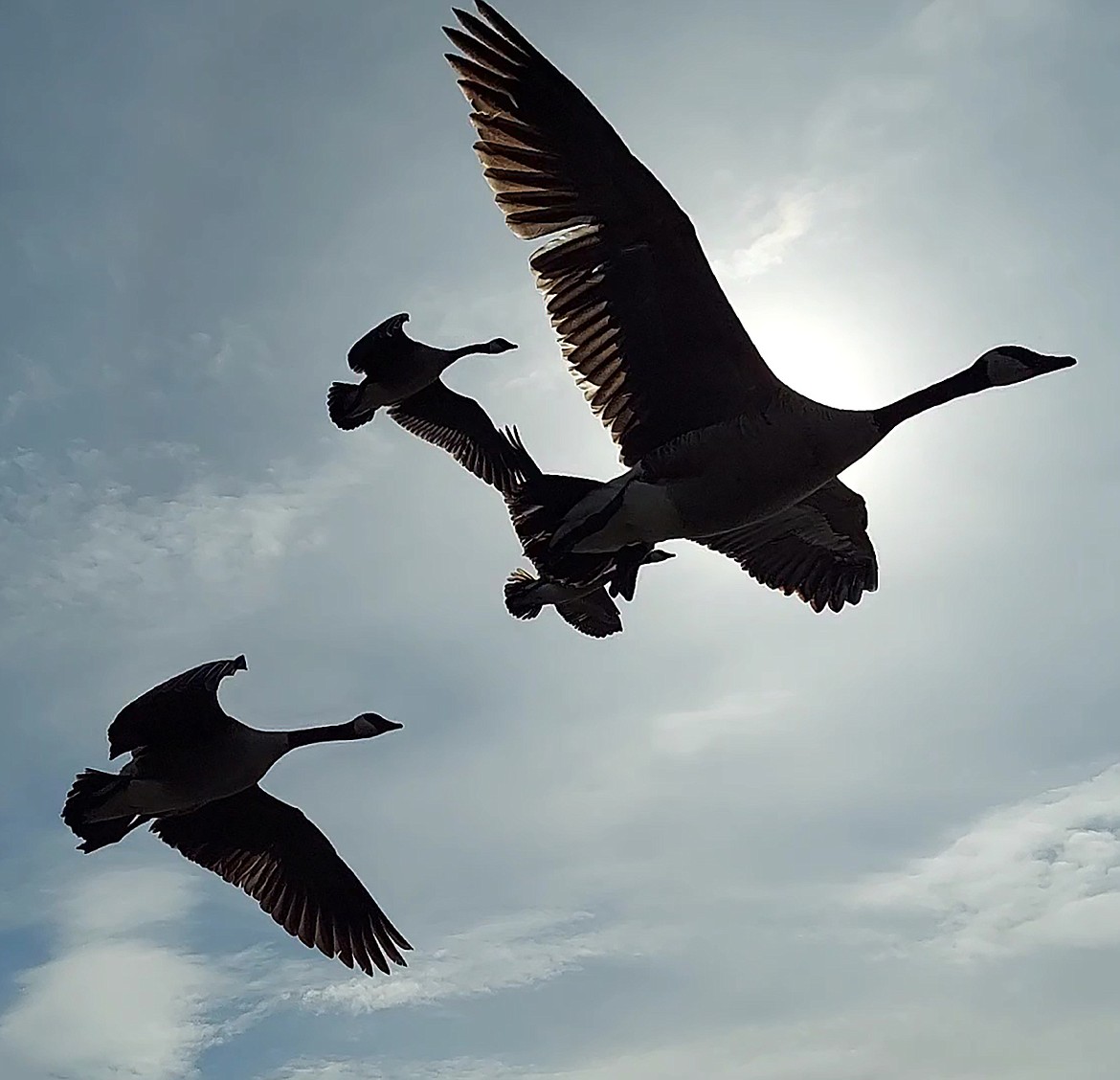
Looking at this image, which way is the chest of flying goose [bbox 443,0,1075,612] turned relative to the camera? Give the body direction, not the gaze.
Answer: to the viewer's right

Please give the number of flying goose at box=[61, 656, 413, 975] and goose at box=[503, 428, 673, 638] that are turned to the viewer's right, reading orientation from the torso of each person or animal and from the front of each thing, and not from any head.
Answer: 2

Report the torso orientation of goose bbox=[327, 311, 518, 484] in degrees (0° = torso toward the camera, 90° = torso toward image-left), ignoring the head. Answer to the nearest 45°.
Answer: approximately 270°

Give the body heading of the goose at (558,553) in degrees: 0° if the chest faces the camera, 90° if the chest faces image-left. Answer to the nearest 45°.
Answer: approximately 270°

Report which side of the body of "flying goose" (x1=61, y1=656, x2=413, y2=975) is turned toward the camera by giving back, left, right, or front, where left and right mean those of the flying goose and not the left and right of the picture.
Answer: right
